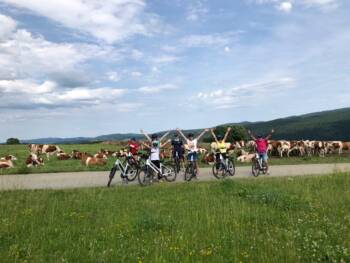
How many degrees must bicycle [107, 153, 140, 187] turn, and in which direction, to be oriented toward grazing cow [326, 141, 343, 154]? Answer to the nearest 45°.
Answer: approximately 180°

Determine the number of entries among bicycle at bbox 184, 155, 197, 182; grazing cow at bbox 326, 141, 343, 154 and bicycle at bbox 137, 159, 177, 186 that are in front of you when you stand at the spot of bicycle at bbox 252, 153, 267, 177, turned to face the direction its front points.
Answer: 2

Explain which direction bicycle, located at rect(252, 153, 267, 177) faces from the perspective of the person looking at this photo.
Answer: facing the viewer and to the left of the viewer

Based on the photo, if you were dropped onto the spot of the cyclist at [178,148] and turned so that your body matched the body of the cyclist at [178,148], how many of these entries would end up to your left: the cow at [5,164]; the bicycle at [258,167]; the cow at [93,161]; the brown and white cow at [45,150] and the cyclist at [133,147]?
1

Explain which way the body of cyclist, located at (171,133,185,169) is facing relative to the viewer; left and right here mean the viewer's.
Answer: facing the viewer

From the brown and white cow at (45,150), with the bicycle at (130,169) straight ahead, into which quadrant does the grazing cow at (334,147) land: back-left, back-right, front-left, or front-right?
front-left

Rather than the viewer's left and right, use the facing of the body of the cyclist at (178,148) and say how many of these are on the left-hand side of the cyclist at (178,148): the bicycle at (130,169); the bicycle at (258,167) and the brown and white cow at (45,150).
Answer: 1

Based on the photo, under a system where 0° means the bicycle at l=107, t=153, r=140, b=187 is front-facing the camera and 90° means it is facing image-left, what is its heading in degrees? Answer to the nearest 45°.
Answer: approximately 45°
